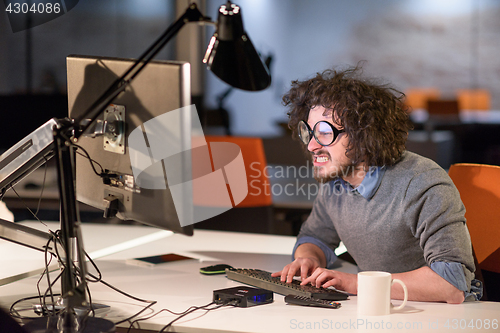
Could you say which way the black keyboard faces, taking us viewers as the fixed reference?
facing away from the viewer and to the right of the viewer

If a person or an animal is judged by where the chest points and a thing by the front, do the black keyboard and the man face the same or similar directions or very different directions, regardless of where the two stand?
very different directions

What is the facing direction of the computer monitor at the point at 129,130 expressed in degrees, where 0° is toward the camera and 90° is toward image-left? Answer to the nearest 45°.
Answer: approximately 225°

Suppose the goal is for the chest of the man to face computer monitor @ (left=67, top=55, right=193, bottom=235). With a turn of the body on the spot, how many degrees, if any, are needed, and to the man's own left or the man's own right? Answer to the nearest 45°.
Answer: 0° — they already face it

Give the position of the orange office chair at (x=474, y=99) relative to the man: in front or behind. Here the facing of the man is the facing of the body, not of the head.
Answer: behind
